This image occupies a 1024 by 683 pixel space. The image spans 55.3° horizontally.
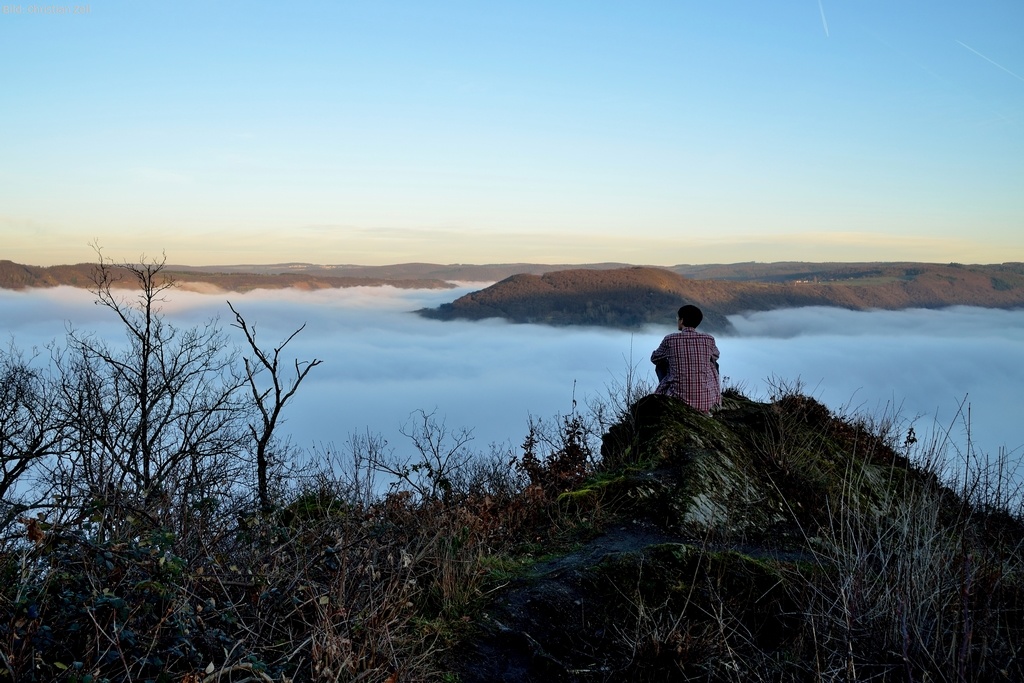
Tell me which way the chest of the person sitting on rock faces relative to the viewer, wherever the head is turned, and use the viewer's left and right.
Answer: facing away from the viewer
